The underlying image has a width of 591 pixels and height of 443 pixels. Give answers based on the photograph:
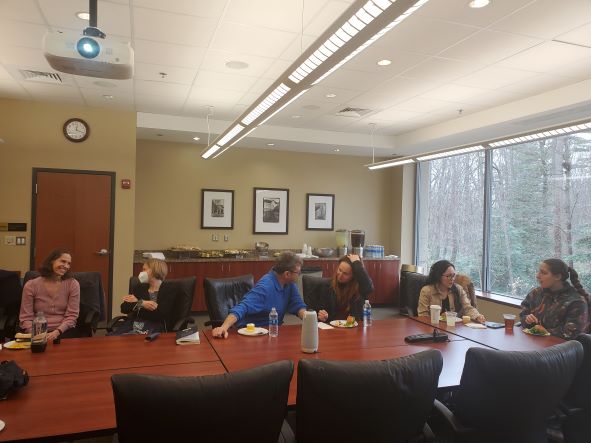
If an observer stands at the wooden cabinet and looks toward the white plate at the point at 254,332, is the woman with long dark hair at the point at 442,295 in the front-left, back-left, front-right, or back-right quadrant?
front-left

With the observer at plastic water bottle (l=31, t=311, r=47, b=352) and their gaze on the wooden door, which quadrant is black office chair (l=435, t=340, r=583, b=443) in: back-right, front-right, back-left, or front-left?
back-right

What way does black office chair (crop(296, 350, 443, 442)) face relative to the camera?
away from the camera

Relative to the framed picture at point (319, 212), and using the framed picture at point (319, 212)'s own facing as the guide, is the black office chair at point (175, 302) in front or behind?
in front

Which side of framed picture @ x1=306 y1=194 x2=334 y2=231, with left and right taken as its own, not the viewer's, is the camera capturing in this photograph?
front

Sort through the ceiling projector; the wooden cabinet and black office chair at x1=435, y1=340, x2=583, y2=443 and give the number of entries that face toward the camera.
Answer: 2

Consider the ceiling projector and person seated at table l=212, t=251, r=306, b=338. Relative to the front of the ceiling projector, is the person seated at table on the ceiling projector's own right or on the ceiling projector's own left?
on the ceiling projector's own left

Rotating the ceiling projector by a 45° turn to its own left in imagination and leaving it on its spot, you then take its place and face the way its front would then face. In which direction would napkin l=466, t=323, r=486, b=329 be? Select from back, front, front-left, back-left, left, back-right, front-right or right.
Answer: front-left

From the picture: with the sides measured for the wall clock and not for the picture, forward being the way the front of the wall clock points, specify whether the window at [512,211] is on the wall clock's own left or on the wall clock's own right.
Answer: on the wall clock's own left

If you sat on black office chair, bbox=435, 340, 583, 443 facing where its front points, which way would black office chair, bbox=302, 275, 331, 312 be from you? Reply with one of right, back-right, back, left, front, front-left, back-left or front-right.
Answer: front

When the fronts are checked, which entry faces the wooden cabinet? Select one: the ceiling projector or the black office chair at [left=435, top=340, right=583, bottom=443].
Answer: the black office chair

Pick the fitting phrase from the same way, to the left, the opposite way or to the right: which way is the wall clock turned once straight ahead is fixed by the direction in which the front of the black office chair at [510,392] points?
the opposite way

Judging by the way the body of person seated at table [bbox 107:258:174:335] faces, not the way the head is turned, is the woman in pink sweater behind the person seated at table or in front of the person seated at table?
in front

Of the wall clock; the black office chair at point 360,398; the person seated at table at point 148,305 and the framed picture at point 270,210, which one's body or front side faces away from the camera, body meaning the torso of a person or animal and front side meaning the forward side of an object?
the black office chair

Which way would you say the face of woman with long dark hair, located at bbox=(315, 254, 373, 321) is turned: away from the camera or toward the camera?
toward the camera

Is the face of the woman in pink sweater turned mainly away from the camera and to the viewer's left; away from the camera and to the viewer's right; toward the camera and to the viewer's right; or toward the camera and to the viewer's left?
toward the camera and to the viewer's right

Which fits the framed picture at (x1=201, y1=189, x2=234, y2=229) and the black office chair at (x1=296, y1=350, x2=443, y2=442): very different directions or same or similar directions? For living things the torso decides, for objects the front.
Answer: very different directions

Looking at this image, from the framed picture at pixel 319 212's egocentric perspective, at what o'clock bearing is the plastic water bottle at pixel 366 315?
The plastic water bottle is roughly at 12 o'clock from the framed picture.

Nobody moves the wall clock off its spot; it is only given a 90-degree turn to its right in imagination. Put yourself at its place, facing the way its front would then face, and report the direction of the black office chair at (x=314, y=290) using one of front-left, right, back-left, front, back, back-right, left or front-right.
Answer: back-left

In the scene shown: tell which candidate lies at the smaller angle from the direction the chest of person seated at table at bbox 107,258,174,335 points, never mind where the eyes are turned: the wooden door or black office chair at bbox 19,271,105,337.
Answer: the black office chair

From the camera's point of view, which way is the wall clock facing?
toward the camera
